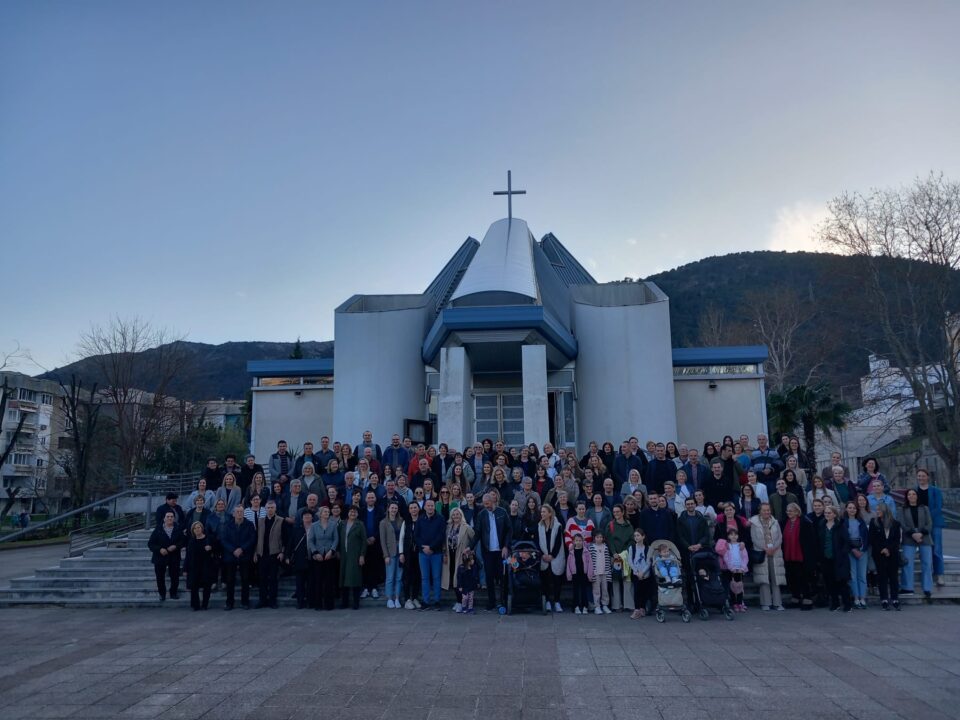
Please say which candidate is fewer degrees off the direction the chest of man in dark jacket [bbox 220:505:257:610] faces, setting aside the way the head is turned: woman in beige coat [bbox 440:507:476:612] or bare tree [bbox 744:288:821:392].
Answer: the woman in beige coat

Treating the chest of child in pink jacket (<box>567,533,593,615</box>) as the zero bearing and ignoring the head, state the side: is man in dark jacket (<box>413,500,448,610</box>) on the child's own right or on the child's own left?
on the child's own right

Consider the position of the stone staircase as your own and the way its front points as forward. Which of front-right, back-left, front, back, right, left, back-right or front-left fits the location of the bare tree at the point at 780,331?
back-left

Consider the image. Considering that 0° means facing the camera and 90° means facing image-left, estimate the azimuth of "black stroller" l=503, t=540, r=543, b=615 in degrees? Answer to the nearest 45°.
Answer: approximately 0°

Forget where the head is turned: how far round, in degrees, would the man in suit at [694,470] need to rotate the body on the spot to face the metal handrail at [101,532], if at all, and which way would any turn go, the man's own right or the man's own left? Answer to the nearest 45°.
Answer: approximately 90° to the man's own right

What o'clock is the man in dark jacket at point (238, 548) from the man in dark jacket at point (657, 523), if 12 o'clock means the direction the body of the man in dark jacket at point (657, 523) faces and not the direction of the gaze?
the man in dark jacket at point (238, 548) is roughly at 3 o'clock from the man in dark jacket at point (657, 523).
